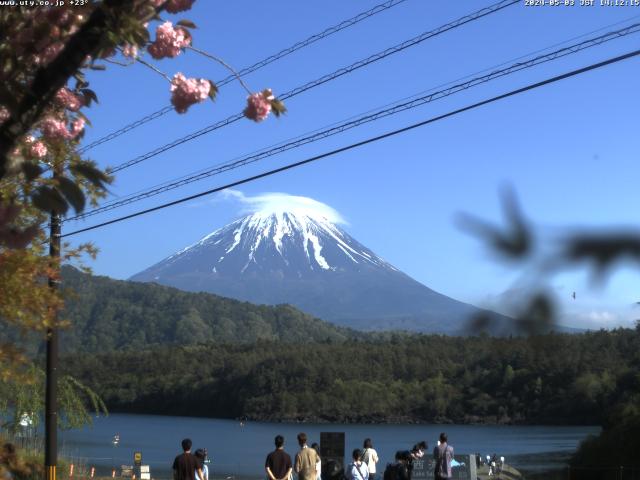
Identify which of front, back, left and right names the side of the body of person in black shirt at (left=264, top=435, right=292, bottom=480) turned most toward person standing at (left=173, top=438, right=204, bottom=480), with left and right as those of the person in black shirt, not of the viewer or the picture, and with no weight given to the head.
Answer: left

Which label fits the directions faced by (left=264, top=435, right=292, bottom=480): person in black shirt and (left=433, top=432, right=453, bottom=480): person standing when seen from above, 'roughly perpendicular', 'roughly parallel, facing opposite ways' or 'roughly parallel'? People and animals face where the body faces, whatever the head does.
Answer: roughly parallel

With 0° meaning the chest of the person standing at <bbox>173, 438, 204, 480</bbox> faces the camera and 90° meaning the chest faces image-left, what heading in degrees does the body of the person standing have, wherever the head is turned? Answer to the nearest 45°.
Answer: approximately 180°

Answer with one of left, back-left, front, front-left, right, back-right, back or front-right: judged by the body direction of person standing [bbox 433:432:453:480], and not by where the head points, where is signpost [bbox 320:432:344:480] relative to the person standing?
front-left

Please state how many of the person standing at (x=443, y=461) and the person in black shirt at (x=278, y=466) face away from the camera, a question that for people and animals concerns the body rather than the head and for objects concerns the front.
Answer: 2

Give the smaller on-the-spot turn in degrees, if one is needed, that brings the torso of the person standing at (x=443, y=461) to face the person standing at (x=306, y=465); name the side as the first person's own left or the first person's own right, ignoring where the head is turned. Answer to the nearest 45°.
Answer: approximately 135° to the first person's own left

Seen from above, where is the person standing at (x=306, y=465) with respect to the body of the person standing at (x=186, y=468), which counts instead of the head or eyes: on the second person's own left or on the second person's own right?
on the second person's own right

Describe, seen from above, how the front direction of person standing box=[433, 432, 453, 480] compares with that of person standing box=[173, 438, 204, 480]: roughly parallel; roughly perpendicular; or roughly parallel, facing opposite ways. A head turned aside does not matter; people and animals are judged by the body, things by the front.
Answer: roughly parallel

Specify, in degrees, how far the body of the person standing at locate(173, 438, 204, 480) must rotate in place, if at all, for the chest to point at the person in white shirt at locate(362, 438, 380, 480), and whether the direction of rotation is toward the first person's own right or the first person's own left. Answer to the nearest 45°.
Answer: approximately 45° to the first person's own right

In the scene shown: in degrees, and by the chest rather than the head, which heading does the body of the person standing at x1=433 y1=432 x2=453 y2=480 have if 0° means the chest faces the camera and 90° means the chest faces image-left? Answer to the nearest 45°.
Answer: approximately 180°

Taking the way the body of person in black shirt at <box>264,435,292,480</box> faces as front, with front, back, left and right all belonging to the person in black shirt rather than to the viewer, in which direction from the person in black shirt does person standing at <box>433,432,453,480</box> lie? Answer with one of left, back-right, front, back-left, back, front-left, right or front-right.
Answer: front-right

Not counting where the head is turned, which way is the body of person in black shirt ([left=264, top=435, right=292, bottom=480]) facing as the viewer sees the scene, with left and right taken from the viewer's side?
facing away from the viewer

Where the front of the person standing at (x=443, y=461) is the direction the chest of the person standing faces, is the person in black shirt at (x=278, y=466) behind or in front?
behind

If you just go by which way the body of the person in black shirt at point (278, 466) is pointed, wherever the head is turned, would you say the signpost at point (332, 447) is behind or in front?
in front
